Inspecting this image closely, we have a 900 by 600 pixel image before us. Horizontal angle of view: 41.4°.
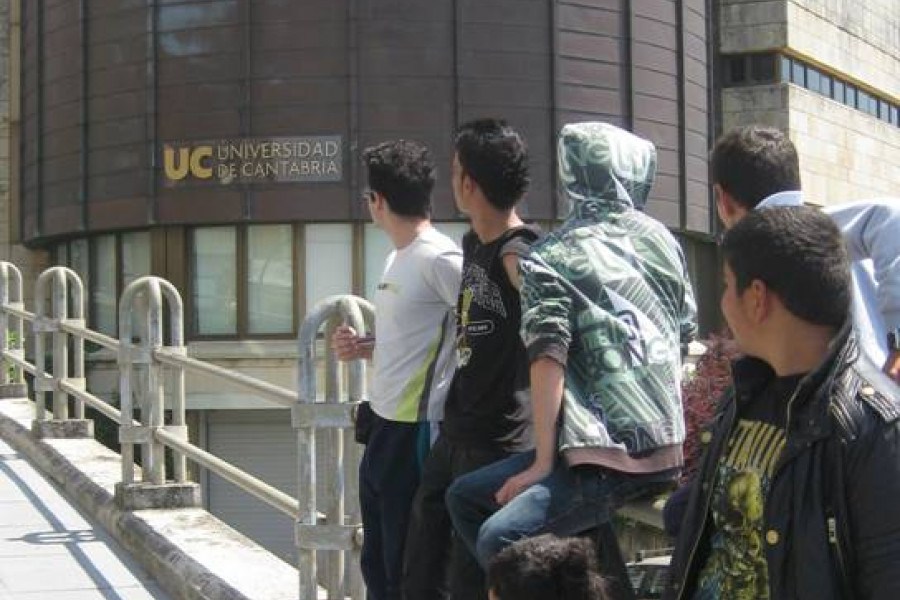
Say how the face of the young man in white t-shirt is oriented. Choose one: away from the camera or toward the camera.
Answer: away from the camera

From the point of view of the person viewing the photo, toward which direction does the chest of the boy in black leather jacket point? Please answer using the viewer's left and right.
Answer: facing the viewer and to the left of the viewer

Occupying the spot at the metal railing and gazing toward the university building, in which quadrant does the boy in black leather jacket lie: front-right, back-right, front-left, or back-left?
back-right

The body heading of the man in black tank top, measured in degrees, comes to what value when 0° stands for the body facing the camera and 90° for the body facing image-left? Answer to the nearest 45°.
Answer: approximately 45°

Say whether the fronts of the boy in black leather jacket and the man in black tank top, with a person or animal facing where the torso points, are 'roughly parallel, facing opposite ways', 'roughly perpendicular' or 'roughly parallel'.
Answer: roughly parallel

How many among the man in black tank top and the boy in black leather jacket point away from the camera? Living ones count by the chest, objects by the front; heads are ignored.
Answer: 0

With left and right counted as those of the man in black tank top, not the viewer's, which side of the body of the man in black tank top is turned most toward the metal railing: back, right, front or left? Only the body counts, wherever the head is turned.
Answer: right

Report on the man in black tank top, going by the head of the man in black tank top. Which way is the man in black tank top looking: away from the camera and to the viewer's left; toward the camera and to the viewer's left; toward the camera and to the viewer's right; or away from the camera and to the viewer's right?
away from the camera and to the viewer's left

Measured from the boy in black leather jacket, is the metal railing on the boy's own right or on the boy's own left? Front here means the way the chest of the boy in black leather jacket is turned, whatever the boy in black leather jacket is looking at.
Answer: on the boy's own right

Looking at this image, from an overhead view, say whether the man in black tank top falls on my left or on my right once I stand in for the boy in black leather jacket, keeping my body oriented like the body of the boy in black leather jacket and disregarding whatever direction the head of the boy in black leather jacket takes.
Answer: on my right
